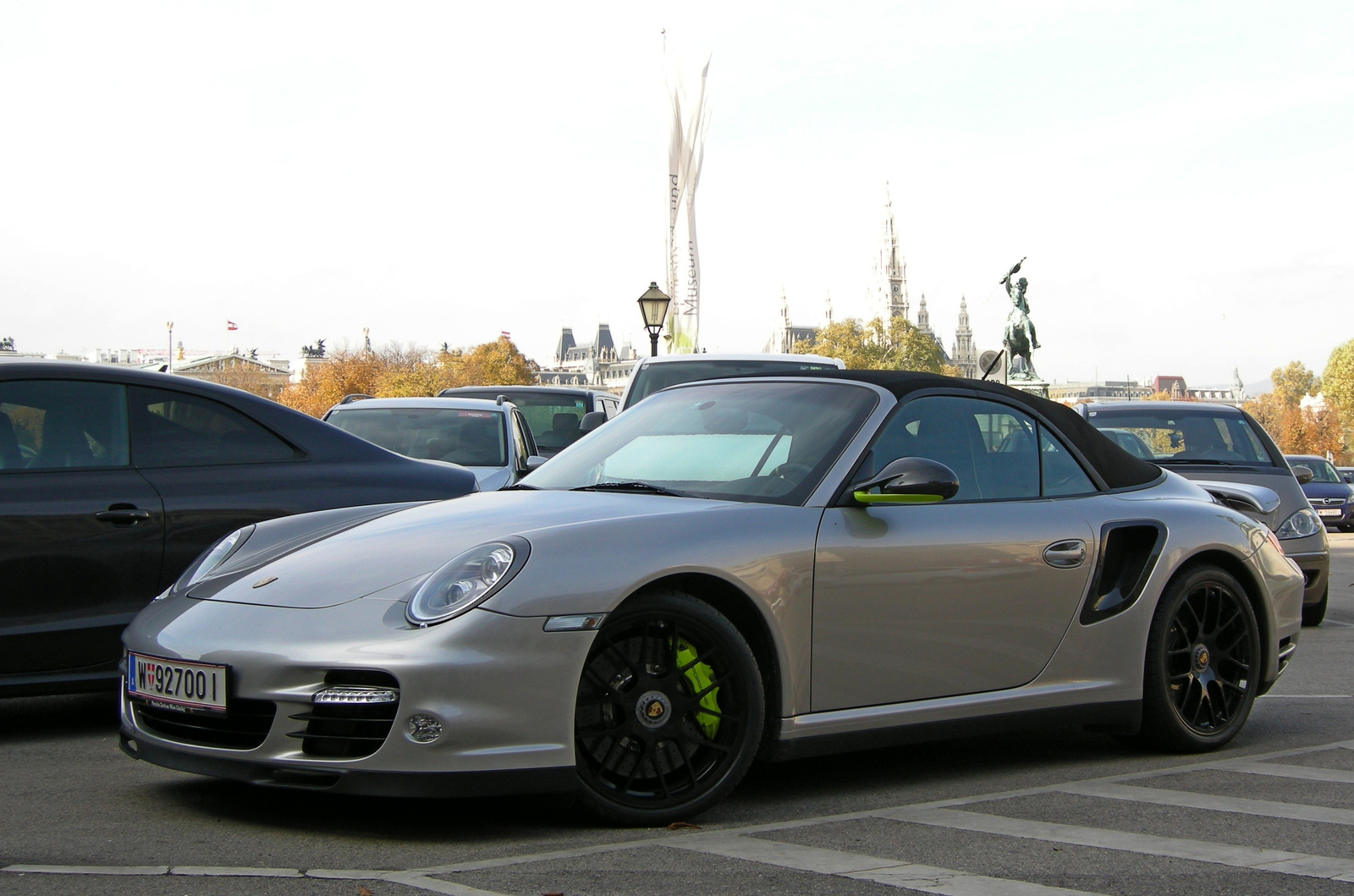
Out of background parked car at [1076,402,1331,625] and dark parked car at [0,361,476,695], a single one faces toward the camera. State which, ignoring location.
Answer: the background parked car

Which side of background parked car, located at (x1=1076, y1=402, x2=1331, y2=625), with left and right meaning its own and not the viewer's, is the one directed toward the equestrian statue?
back

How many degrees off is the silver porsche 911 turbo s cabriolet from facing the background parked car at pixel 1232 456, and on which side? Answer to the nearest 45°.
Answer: approximately 180°

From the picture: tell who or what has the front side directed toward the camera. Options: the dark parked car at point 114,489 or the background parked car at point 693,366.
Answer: the background parked car

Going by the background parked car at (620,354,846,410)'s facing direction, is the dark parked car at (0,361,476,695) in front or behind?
in front

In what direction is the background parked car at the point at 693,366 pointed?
toward the camera

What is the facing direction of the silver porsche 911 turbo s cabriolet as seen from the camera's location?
facing the viewer and to the left of the viewer

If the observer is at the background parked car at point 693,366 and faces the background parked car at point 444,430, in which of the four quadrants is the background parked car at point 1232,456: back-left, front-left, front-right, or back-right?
back-left

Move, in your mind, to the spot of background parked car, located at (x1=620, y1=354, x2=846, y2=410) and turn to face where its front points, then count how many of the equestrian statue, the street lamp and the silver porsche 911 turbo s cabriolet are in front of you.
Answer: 1

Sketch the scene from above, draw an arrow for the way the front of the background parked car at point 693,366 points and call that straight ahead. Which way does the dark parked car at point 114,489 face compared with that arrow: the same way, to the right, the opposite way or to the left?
to the right

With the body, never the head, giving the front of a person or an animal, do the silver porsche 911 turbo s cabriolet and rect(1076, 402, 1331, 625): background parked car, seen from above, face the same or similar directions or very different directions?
same or similar directions

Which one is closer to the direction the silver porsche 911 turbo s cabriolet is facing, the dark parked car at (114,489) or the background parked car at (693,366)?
the dark parked car
